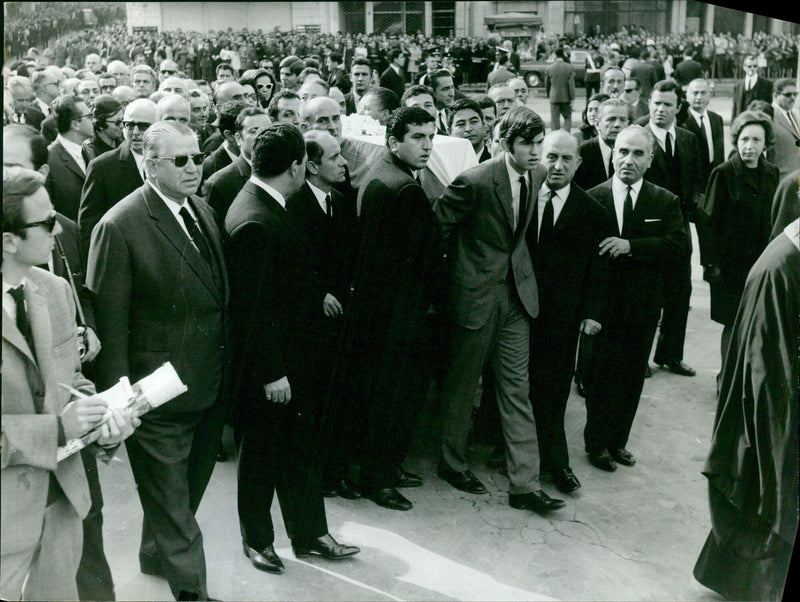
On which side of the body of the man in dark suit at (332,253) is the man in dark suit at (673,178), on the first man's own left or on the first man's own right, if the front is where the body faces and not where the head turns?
on the first man's own left

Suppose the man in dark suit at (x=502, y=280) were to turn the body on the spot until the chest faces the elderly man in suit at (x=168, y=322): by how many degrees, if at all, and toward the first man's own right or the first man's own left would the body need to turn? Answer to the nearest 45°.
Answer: approximately 90° to the first man's own right

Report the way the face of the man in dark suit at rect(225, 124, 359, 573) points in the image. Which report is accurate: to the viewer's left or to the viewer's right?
to the viewer's right

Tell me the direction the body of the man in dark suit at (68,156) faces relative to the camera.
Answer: to the viewer's right

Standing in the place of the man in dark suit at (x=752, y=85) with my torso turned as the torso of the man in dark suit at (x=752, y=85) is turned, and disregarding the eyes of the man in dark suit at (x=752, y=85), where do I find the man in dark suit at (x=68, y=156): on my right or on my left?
on my right

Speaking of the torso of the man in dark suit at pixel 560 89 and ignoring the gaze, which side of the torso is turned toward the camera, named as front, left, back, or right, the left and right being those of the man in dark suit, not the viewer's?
back

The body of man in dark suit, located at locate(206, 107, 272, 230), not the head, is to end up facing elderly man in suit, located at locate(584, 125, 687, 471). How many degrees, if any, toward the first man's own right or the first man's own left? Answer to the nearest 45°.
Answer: approximately 45° to the first man's own left
